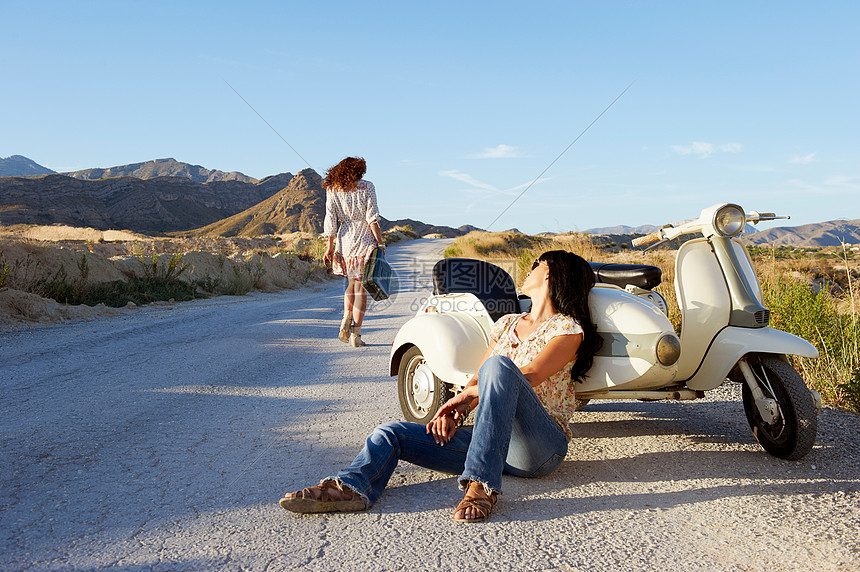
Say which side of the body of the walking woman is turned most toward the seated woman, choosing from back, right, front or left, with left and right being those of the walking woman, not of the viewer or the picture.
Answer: back

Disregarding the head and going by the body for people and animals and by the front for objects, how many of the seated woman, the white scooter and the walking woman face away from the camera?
1

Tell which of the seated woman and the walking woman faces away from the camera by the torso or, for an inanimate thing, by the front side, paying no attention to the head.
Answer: the walking woman

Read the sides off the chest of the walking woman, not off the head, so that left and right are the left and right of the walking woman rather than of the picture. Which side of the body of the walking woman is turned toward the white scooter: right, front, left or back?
back

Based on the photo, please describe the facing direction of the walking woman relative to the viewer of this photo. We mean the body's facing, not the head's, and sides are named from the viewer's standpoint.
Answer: facing away from the viewer

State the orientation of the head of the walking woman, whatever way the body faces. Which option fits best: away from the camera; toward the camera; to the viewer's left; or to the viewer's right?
away from the camera

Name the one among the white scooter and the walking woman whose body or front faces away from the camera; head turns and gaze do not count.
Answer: the walking woman

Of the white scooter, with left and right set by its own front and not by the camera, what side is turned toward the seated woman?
right

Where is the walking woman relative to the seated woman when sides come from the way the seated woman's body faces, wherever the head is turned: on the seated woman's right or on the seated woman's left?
on the seated woman's right

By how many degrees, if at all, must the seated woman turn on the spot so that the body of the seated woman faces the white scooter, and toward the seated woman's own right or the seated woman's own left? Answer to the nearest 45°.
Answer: approximately 180°

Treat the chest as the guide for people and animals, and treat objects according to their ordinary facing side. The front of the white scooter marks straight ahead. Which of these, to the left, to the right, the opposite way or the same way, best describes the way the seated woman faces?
to the right

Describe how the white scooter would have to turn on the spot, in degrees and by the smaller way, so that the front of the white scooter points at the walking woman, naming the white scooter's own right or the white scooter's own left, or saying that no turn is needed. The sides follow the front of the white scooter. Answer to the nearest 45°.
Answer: approximately 180°
